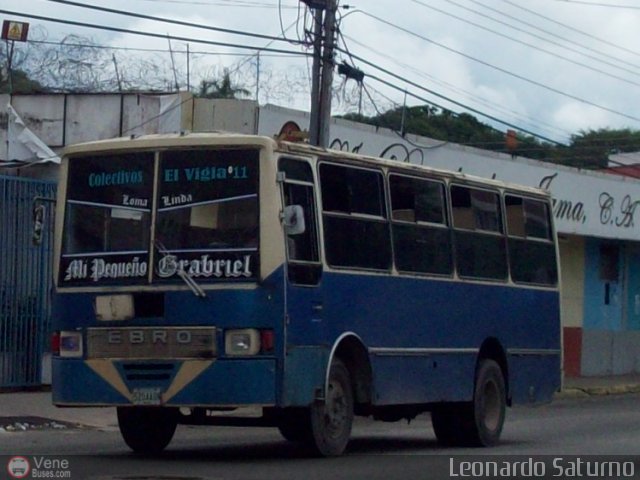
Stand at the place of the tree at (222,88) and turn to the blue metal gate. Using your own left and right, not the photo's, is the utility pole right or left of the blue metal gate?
left

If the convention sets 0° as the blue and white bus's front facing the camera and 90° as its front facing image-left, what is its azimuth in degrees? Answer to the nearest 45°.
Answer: approximately 45°

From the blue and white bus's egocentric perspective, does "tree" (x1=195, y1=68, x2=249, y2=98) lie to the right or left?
on its right

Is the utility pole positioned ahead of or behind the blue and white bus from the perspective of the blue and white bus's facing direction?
behind

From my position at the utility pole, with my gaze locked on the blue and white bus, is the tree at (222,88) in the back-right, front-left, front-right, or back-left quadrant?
back-right

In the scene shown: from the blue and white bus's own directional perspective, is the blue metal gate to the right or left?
on its right

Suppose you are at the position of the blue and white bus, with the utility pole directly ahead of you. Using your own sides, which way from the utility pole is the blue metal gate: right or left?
left
